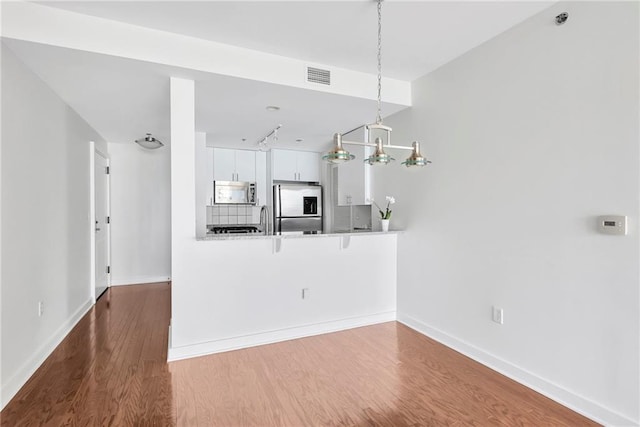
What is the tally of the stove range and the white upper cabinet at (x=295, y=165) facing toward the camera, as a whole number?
2

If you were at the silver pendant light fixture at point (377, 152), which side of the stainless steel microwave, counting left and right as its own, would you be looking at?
front

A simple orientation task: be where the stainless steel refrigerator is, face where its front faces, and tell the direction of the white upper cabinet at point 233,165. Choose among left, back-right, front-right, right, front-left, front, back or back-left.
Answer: right

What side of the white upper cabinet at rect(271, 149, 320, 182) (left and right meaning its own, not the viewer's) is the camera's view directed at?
front

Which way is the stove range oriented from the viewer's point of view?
toward the camera

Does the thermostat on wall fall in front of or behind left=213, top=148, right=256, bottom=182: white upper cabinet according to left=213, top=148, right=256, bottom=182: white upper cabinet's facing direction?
in front

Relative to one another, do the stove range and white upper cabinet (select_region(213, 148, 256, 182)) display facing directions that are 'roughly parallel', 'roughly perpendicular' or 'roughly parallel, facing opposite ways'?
roughly parallel

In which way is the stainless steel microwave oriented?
toward the camera

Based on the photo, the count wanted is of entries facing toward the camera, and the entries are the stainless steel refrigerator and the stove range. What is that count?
2

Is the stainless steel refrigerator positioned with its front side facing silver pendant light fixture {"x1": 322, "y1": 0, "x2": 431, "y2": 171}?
yes

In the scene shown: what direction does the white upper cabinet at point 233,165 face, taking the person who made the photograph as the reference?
facing the viewer

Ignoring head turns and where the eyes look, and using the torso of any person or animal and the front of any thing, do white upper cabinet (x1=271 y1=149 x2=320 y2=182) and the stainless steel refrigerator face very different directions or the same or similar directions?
same or similar directions

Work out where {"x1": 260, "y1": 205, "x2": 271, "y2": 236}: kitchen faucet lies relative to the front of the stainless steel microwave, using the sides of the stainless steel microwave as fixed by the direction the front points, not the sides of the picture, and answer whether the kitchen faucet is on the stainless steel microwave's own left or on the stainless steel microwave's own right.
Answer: on the stainless steel microwave's own left

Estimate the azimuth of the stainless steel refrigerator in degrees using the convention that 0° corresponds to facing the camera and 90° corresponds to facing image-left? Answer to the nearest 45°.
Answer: approximately 0°
